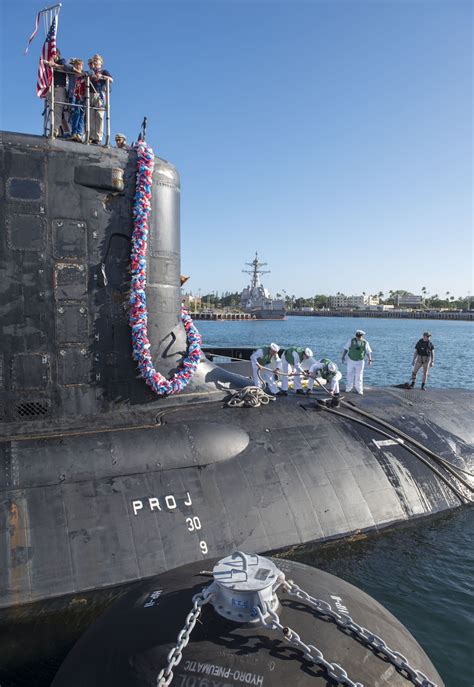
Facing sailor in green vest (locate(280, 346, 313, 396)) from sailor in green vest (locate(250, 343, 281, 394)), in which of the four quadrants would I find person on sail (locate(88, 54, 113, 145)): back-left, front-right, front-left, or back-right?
back-right

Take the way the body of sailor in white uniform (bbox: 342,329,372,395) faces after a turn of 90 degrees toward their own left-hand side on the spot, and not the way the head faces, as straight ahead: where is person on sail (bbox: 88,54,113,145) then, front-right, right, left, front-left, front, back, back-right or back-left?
back-right

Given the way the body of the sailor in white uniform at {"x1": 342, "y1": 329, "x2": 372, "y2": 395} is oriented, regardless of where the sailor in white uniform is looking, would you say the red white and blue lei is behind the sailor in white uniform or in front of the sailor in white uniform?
in front

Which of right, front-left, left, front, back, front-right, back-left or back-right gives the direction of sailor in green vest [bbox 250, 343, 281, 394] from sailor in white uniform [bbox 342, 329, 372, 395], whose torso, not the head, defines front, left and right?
front-right

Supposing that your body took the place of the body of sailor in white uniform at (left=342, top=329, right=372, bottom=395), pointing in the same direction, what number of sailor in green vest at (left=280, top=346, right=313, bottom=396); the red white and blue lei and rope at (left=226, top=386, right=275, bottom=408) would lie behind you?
0

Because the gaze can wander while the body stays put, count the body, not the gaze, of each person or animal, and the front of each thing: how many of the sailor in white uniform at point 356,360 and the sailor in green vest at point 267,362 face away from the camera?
0

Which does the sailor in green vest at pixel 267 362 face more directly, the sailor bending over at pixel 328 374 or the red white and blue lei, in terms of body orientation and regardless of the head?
the sailor bending over

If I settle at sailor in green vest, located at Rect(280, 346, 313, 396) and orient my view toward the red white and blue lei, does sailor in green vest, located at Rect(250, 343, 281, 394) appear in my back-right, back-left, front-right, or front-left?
front-right

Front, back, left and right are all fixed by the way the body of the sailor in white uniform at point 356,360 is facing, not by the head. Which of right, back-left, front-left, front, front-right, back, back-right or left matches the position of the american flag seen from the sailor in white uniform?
front-right

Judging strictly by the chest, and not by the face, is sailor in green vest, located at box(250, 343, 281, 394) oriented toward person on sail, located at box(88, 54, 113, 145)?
no

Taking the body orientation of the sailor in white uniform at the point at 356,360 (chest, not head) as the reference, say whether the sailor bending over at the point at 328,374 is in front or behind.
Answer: in front

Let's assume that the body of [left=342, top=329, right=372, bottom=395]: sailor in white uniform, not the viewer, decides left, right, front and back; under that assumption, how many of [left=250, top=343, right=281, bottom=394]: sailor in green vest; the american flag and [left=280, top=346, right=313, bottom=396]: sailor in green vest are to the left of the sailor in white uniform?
0

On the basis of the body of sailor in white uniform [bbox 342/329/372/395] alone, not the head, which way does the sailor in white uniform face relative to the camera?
toward the camera
